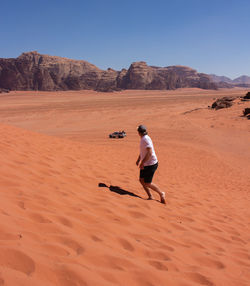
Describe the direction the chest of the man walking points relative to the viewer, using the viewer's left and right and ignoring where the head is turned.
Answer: facing to the left of the viewer
